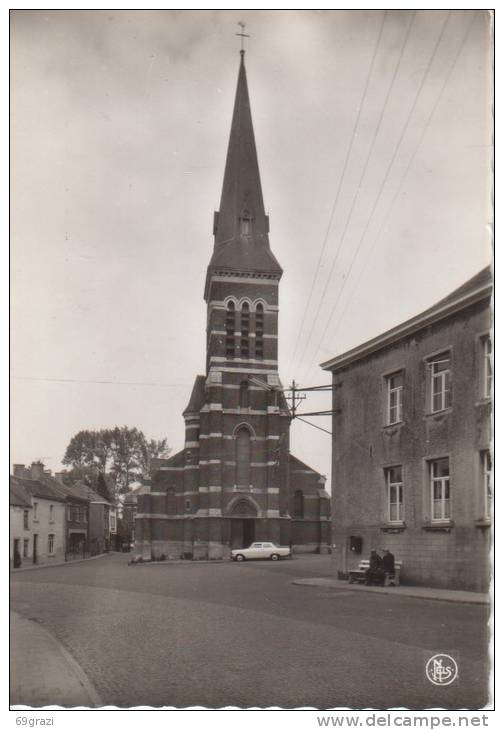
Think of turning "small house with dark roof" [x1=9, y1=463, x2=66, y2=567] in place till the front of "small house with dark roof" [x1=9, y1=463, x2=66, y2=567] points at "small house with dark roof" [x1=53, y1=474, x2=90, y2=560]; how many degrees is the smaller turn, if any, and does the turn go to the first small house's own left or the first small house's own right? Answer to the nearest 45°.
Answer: approximately 135° to the first small house's own left

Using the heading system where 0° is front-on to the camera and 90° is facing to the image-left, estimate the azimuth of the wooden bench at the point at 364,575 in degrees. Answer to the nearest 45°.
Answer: approximately 45°

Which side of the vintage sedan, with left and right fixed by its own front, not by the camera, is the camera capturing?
left

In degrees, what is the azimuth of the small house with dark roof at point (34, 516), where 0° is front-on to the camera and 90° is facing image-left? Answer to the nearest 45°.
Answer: approximately 315°

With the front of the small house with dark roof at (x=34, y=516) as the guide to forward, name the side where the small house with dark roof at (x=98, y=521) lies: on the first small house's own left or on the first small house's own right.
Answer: on the first small house's own left

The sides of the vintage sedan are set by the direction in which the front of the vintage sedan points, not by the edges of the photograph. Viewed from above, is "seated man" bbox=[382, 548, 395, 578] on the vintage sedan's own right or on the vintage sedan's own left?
on the vintage sedan's own left

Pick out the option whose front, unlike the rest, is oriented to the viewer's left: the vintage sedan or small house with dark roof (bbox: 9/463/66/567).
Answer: the vintage sedan
